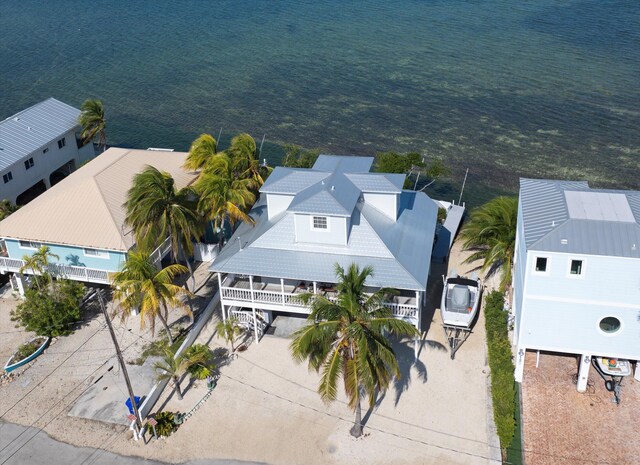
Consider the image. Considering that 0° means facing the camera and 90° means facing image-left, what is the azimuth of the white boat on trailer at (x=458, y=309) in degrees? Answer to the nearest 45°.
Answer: approximately 0°

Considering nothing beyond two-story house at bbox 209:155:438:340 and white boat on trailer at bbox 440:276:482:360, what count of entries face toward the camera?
2

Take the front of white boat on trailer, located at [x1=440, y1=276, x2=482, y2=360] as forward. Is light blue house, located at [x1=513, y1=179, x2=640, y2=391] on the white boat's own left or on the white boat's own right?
on the white boat's own left

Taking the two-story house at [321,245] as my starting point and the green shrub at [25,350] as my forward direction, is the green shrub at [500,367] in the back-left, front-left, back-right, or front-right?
back-left

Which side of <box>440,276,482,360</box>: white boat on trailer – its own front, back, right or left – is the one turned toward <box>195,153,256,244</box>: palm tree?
right

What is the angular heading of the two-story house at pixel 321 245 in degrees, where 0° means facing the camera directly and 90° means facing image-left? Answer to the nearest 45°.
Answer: approximately 0°

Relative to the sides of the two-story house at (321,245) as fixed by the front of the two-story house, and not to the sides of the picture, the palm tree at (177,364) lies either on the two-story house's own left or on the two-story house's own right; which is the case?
on the two-story house's own right

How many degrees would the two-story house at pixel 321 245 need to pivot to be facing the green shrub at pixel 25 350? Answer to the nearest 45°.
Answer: approximately 90° to its right

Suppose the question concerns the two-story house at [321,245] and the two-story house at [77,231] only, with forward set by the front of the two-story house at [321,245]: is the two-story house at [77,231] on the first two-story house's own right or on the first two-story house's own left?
on the first two-story house's own right

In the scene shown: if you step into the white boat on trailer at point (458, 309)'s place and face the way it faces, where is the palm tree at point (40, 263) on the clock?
The palm tree is roughly at 3 o'clock from the white boat on trailer.

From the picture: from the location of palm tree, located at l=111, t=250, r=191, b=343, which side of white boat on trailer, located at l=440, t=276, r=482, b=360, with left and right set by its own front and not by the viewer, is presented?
right

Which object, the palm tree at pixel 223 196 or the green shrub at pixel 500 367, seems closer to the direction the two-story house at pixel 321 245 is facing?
the green shrub

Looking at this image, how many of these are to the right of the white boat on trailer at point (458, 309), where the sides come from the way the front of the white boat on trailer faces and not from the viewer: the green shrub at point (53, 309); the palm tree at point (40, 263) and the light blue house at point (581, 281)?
2
